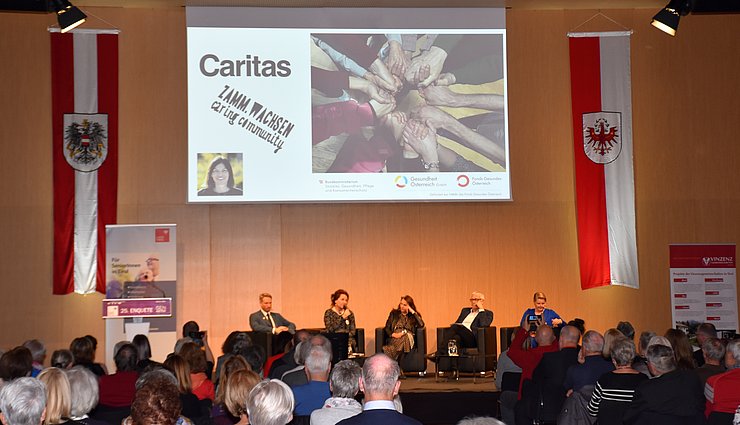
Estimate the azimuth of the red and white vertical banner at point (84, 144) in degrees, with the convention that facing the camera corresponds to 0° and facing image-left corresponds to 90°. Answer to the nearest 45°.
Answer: approximately 0°

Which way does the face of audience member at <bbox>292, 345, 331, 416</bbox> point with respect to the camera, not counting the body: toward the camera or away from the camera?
away from the camera

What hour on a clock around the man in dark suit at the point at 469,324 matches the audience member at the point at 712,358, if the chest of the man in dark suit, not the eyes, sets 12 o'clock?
The audience member is roughly at 10 o'clock from the man in dark suit.

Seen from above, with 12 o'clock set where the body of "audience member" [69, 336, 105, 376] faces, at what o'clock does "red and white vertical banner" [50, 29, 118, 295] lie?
The red and white vertical banner is roughly at 12 o'clock from the audience member.

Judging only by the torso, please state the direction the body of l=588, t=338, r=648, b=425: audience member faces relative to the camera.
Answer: away from the camera

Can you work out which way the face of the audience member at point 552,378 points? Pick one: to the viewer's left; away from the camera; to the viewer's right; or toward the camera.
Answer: away from the camera

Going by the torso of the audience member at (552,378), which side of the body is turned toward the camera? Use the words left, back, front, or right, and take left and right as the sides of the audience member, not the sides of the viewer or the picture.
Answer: back

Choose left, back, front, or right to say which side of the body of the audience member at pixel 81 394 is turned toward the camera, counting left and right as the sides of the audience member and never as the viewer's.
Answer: back

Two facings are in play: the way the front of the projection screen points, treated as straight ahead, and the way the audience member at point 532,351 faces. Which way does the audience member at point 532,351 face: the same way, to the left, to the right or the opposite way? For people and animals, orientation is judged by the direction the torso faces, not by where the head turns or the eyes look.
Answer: the opposite way

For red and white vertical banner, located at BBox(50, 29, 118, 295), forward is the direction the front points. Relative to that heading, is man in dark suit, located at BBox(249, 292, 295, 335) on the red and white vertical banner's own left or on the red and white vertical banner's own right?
on the red and white vertical banner's own left

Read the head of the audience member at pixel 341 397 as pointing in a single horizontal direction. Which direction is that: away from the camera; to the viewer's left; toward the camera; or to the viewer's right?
away from the camera

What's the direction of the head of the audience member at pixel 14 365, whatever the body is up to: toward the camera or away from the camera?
away from the camera
